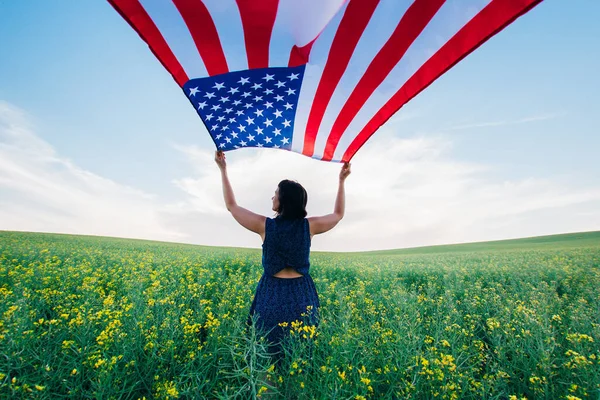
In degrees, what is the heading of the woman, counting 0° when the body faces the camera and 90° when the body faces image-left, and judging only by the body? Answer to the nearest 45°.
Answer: approximately 180°
